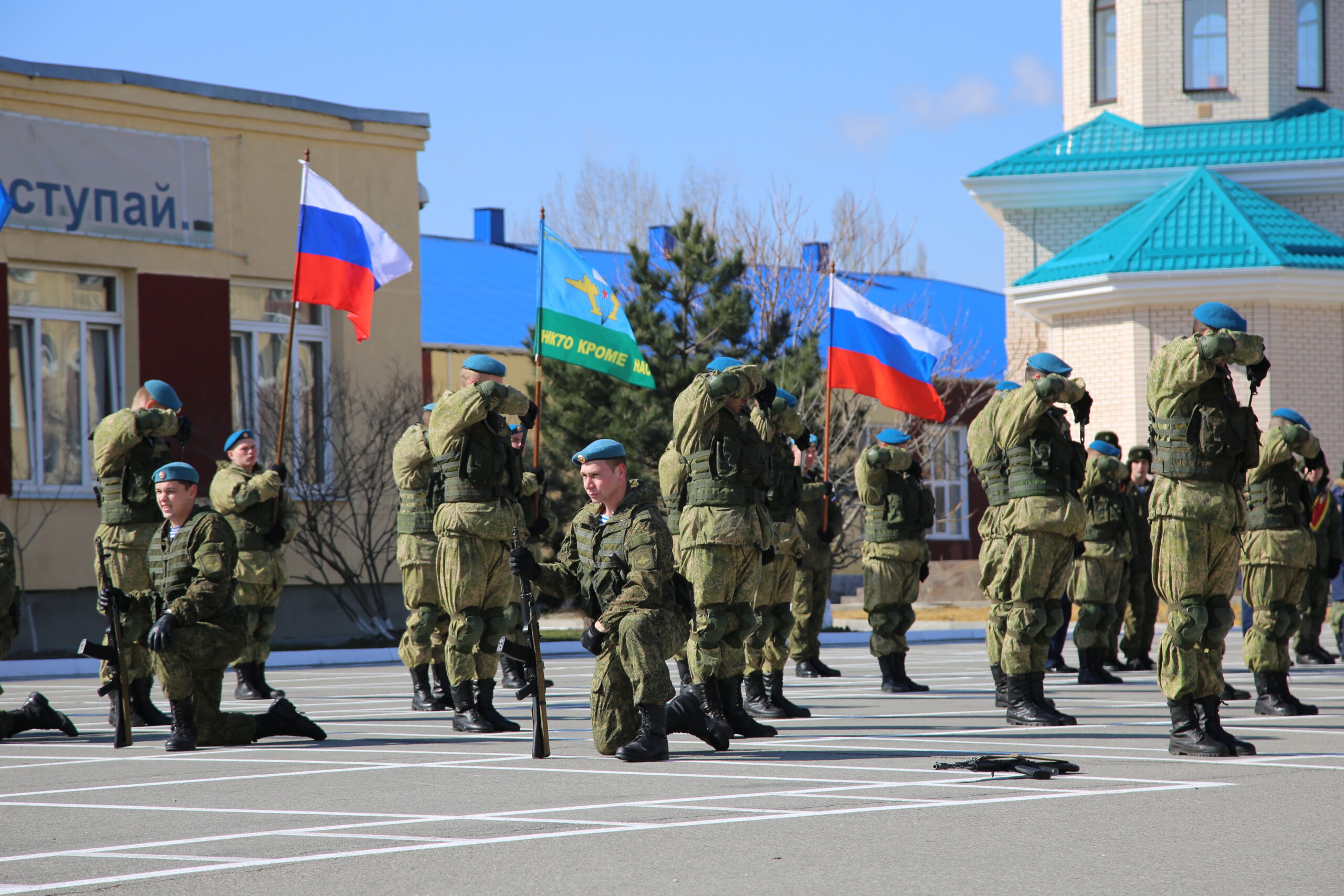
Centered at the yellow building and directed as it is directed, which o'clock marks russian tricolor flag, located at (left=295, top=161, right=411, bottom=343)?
The russian tricolor flag is roughly at 1 o'clock from the yellow building.

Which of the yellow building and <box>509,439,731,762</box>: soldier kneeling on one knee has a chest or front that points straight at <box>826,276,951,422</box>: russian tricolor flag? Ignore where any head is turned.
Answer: the yellow building

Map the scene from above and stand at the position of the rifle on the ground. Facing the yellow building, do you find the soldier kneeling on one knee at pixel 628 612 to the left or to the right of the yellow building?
left

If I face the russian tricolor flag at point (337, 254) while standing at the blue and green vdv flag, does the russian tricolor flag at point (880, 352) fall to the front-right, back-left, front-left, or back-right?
back-right

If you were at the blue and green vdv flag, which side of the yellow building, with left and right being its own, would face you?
front

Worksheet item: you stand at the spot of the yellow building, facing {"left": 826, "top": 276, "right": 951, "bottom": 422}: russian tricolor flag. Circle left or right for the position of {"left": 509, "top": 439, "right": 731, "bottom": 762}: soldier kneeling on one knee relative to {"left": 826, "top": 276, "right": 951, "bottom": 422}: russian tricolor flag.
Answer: right

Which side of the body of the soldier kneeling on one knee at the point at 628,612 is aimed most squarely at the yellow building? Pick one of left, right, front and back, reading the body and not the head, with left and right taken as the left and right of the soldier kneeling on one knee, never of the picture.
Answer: right

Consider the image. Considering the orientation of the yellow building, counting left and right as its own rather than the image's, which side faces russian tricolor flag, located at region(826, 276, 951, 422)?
front

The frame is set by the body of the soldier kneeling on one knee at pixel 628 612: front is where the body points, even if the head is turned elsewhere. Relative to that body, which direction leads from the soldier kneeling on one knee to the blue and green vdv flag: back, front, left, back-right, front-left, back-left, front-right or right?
back-right

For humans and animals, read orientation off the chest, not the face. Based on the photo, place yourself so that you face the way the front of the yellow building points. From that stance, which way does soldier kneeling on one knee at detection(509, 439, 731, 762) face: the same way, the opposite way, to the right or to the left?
to the right

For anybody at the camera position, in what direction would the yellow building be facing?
facing the viewer and to the right of the viewer

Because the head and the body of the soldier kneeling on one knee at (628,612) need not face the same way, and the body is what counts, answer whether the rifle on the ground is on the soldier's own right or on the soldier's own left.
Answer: on the soldier's own left

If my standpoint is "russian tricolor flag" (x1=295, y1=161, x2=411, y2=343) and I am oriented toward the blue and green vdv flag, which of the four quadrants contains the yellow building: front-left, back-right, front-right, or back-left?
back-left

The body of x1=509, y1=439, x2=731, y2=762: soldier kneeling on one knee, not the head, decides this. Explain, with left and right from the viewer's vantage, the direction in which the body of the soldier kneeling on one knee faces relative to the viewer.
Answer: facing the viewer and to the left of the viewer

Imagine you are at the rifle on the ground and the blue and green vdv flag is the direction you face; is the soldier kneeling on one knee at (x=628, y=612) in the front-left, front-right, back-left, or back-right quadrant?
front-left

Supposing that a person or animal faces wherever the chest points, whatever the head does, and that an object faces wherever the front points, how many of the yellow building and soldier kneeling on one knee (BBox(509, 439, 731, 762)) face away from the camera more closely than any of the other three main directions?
0

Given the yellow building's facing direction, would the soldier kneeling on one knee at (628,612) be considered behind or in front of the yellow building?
in front

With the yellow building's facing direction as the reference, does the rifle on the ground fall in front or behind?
in front
